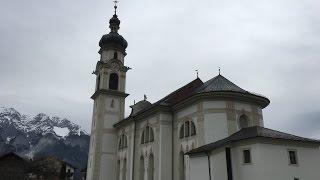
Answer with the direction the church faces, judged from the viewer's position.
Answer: facing away from the viewer and to the left of the viewer
